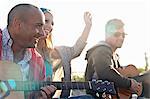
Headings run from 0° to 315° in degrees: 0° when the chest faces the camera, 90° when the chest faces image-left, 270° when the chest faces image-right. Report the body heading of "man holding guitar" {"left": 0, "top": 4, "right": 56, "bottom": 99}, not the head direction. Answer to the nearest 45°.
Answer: approximately 315°

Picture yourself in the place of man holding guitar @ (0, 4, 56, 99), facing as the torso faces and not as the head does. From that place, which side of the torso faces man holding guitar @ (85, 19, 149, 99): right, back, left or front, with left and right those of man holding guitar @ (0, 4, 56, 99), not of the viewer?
left
